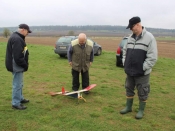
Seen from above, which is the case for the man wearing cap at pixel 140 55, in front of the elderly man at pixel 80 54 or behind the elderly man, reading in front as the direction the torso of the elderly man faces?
in front

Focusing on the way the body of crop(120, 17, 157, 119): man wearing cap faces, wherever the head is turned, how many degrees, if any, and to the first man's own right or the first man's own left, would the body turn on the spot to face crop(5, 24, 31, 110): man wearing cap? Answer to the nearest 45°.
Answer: approximately 45° to the first man's own right

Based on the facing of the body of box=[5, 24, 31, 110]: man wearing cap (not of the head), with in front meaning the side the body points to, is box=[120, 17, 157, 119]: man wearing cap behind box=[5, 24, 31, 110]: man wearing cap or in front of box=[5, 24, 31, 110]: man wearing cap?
in front

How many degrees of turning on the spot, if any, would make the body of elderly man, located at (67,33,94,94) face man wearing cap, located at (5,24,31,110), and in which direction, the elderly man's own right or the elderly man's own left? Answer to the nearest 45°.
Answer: approximately 45° to the elderly man's own right

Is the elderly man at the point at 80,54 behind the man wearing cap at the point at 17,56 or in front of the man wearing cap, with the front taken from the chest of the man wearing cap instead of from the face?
in front

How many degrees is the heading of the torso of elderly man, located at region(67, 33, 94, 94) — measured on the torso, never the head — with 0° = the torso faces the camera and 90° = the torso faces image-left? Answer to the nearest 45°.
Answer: approximately 0°

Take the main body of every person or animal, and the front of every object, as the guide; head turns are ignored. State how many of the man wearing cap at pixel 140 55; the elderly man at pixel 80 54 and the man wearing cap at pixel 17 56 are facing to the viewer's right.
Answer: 1

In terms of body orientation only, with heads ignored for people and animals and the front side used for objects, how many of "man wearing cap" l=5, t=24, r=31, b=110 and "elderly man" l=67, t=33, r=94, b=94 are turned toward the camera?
1

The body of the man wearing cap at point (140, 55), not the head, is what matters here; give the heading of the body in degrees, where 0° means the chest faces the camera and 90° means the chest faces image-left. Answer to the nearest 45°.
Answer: approximately 45°

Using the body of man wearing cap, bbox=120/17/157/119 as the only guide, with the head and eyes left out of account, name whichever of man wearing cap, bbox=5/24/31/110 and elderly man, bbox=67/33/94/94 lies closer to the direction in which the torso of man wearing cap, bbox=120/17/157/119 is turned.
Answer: the man wearing cap

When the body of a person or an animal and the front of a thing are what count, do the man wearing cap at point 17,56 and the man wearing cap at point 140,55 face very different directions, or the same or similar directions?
very different directions

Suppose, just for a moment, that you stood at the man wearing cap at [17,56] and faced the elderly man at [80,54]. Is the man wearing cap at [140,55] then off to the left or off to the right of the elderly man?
right

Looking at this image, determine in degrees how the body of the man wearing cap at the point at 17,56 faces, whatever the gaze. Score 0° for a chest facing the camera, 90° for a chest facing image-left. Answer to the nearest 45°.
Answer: approximately 270°

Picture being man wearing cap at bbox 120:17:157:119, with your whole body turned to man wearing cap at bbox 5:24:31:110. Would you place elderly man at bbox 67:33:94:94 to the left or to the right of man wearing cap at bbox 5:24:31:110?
right
